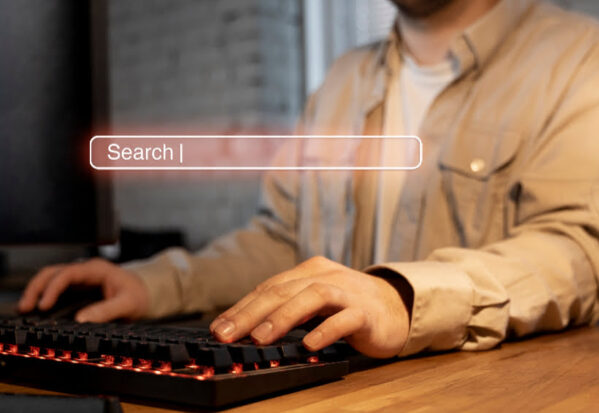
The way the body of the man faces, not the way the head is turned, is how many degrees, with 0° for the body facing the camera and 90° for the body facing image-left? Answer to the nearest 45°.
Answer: approximately 45°

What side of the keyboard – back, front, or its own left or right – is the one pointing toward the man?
front

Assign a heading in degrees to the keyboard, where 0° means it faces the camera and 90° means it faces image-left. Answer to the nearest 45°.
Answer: approximately 225°

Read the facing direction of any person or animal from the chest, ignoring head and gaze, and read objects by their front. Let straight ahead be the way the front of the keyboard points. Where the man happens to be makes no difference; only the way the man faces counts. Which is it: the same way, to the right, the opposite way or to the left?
the opposite way
